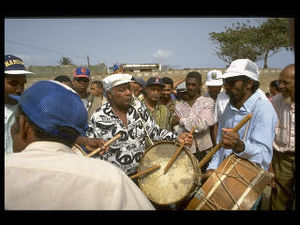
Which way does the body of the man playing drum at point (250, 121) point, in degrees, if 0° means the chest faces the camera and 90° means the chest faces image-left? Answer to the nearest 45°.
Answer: approximately 45°

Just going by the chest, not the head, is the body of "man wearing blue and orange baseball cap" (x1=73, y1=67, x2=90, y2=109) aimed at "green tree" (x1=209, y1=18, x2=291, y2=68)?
no

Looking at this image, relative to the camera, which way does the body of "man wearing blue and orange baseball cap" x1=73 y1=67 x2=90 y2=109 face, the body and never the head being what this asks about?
toward the camera

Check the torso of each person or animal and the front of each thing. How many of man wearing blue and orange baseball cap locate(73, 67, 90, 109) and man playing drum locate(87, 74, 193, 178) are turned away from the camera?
0

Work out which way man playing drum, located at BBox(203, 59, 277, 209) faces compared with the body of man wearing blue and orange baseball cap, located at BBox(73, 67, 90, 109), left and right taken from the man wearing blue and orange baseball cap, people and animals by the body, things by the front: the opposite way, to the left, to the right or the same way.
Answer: to the right

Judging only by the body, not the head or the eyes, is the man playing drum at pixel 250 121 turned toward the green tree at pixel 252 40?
no

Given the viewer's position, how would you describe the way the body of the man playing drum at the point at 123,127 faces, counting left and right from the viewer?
facing the viewer and to the right of the viewer

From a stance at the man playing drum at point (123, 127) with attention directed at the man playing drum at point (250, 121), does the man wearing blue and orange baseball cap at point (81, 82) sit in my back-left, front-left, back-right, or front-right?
back-left

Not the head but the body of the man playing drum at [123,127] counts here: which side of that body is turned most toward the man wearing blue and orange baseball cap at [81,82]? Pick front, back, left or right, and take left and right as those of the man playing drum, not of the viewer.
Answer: back

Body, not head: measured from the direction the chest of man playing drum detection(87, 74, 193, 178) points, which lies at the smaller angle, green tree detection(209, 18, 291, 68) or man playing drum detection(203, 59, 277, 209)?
the man playing drum

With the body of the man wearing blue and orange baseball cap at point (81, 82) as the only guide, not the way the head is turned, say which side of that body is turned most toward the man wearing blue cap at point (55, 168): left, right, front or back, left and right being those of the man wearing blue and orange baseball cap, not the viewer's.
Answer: front

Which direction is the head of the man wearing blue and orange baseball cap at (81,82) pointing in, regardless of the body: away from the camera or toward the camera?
toward the camera

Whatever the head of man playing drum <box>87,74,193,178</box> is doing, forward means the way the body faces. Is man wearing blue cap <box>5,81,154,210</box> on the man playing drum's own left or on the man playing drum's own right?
on the man playing drum's own right

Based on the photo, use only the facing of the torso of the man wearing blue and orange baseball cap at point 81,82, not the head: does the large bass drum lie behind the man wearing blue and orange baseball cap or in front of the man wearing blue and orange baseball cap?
in front

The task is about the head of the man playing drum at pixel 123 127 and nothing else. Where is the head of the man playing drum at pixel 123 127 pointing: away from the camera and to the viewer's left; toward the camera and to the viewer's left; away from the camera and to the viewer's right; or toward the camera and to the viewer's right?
toward the camera and to the viewer's right

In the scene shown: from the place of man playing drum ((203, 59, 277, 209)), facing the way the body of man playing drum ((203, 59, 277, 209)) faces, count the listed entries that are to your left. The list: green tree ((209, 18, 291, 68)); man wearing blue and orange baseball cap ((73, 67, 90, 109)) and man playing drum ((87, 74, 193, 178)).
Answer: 0

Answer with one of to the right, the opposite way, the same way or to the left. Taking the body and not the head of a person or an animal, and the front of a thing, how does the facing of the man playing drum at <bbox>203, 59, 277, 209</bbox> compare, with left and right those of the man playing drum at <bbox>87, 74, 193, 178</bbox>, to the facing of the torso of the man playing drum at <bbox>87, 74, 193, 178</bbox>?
to the right
